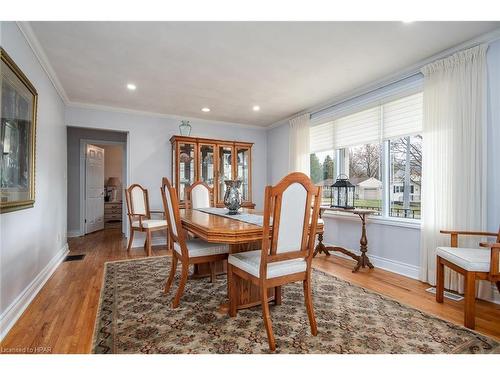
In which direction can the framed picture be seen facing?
to the viewer's right

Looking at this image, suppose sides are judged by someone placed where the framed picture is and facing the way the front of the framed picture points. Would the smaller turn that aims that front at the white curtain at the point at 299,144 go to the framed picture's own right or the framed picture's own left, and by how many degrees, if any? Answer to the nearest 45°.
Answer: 0° — it already faces it

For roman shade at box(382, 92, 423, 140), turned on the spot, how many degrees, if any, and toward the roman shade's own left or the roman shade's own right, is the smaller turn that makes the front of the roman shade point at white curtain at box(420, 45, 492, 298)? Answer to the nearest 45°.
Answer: approximately 90° to the roman shade's own left

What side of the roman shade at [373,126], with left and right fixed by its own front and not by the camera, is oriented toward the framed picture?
front

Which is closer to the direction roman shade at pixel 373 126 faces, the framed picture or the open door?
the framed picture

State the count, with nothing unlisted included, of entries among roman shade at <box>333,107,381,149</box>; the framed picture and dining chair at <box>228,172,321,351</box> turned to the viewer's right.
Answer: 1

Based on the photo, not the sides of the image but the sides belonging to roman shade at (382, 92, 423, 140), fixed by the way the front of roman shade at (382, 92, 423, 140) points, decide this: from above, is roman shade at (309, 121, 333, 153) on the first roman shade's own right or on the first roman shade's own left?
on the first roman shade's own right

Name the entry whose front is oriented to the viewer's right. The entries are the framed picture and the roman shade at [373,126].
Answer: the framed picture
